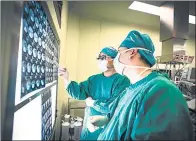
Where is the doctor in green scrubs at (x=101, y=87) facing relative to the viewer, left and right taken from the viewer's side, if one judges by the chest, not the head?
facing the viewer and to the left of the viewer

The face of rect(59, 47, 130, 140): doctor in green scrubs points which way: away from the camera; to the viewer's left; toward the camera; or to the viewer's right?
to the viewer's left
